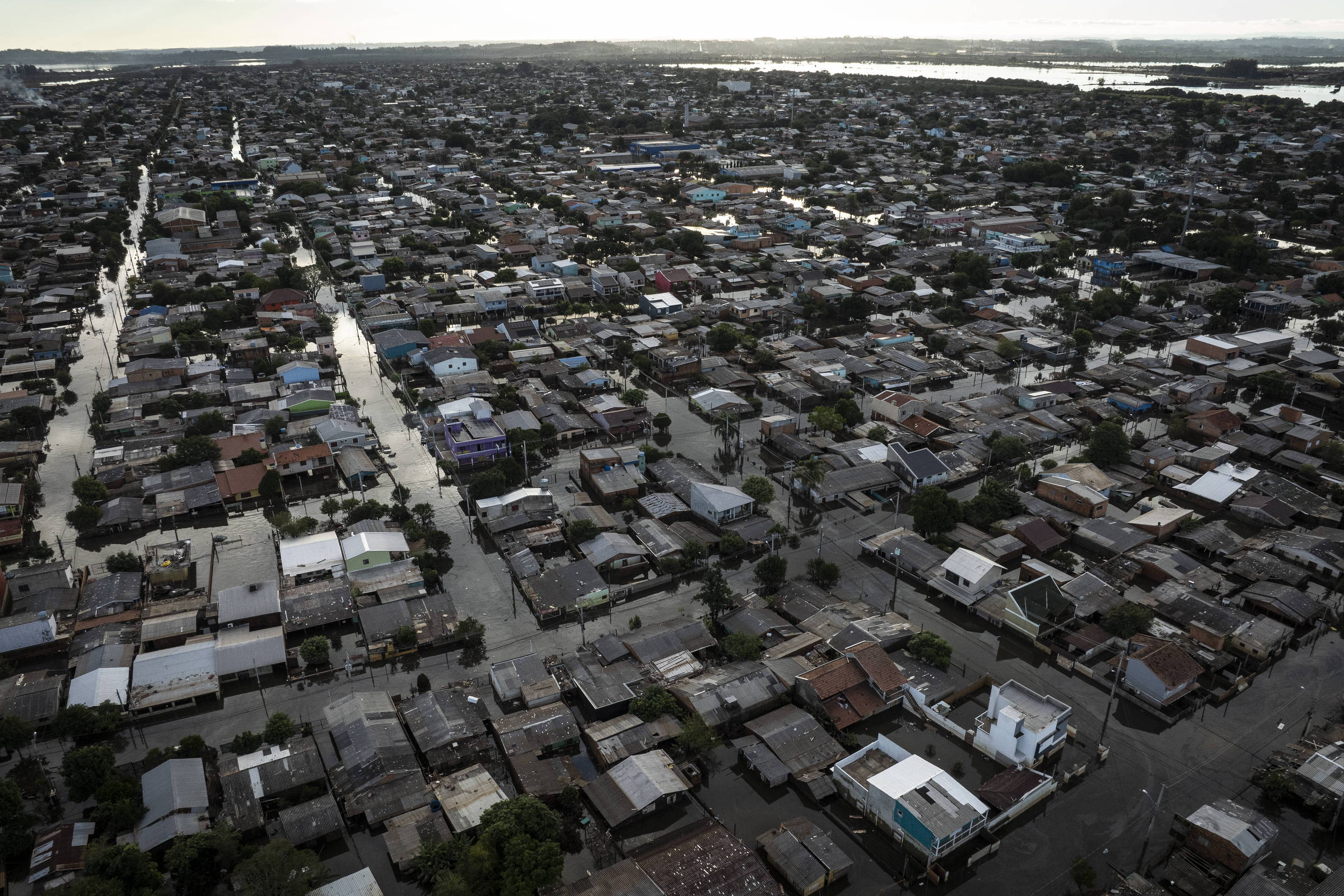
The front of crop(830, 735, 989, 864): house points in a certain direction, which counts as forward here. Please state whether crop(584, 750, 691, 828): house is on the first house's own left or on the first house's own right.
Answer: on the first house's own right

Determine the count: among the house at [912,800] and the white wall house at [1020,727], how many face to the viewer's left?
0

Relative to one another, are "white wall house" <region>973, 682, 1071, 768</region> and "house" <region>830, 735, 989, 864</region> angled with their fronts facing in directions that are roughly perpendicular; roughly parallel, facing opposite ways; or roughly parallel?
roughly parallel

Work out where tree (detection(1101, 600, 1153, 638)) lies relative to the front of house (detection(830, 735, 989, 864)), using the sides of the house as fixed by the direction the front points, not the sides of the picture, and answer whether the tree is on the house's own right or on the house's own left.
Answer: on the house's own left

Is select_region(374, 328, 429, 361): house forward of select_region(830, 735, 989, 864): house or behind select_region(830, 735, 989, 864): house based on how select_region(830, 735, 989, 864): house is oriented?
behind

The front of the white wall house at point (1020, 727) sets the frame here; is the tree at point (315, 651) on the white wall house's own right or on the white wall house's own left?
on the white wall house's own right

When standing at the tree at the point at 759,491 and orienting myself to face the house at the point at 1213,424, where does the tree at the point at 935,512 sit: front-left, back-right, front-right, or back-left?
front-right
